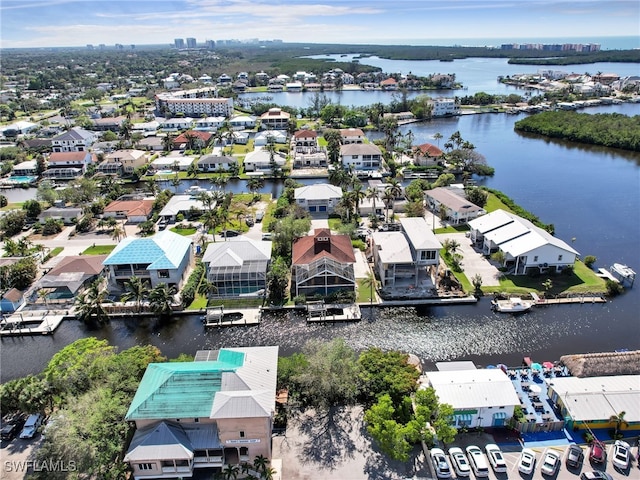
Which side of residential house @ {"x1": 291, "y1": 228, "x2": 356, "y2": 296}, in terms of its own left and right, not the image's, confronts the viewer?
back

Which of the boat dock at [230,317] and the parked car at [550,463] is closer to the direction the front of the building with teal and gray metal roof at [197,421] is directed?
the parked car

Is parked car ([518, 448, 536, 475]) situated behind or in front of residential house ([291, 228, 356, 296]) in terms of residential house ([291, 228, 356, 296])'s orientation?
behind

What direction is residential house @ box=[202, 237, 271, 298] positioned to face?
away from the camera

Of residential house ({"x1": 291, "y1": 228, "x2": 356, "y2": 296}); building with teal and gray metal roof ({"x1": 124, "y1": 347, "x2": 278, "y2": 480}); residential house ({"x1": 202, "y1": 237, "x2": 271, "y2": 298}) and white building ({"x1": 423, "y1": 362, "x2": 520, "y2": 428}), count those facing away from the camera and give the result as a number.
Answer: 2

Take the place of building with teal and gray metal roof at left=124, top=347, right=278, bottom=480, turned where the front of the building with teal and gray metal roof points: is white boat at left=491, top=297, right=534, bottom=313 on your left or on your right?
on your left

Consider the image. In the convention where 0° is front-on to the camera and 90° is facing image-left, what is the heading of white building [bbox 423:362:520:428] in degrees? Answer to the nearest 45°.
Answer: approximately 0°

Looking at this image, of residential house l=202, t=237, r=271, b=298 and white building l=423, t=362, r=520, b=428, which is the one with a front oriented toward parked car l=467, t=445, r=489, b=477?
the white building

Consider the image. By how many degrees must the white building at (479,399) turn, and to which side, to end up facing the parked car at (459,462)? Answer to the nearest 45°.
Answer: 0° — it already faces it

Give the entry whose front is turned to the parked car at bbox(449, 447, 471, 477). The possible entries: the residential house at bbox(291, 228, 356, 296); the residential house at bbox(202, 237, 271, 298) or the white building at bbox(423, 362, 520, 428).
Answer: the white building

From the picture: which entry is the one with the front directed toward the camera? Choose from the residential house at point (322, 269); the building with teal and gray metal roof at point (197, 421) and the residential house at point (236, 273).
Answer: the building with teal and gray metal roof

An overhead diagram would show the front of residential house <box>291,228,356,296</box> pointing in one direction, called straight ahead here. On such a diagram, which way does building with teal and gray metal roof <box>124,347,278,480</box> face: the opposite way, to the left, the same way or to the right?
the opposite way

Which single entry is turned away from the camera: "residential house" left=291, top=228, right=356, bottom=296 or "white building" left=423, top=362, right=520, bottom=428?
the residential house

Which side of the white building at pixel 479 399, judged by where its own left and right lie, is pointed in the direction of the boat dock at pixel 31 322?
right

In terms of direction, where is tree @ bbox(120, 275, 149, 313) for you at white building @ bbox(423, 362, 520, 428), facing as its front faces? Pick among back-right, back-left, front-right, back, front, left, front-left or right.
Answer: right

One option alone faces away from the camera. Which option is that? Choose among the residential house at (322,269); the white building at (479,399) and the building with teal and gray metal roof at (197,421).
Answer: the residential house

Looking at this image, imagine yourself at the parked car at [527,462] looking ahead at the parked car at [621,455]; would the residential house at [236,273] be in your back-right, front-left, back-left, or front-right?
back-left
